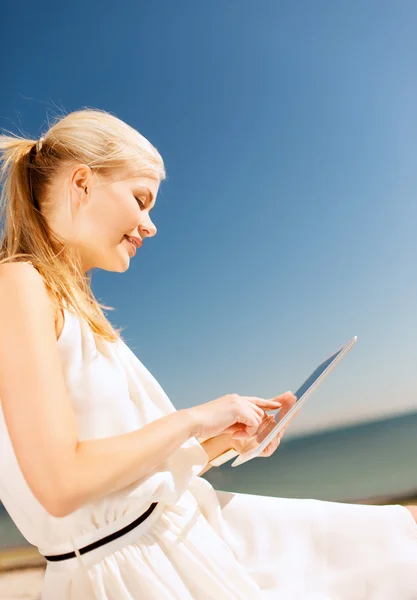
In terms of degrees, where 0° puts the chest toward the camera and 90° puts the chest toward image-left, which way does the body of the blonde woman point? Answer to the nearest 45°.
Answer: approximately 270°

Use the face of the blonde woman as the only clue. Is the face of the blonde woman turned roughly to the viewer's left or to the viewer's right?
to the viewer's right
